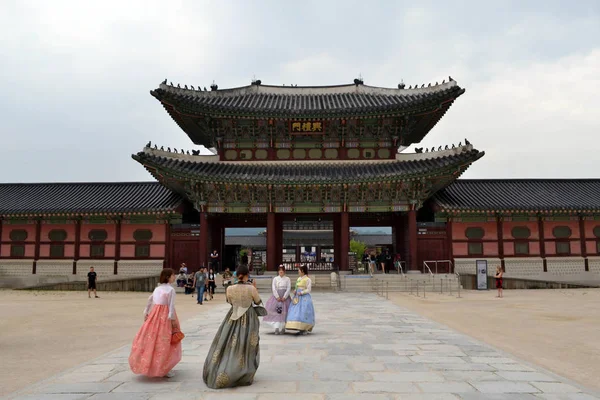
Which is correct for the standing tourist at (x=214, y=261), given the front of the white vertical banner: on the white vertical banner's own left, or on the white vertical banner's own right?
on the white vertical banner's own right

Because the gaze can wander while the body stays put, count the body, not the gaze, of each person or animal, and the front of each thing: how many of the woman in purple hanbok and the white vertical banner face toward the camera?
2

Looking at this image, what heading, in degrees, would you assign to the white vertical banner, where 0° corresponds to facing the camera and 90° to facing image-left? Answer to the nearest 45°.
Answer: approximately 0°

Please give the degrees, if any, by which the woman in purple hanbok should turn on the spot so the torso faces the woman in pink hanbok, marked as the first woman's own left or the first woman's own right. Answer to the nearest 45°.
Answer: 0° — they already face them

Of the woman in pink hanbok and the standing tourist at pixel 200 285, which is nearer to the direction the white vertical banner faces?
the woman in pink hanbok

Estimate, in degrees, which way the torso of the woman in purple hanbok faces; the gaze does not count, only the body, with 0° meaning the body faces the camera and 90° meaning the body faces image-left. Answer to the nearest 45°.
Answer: approximately 0°

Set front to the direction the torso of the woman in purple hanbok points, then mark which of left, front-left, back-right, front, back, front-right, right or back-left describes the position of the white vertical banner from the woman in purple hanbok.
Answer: back-left

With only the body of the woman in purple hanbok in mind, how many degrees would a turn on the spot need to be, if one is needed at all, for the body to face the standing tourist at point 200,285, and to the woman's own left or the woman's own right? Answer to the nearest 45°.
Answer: approximately 180°

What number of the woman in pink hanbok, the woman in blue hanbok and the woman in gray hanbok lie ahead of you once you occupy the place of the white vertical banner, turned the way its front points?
3

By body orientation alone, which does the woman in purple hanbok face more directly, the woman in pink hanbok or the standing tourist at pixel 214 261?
the woman in pink hanbok

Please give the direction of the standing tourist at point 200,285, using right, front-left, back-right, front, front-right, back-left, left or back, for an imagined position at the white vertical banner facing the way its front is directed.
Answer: front-right
